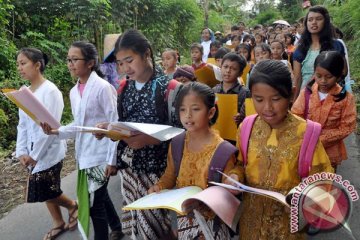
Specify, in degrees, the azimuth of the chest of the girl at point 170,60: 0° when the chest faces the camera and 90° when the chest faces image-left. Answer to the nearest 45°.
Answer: approximately 45°

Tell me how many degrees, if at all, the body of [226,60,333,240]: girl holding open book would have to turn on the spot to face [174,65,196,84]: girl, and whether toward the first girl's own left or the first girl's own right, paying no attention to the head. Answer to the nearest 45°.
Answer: approximately 135° to the first girl's own right

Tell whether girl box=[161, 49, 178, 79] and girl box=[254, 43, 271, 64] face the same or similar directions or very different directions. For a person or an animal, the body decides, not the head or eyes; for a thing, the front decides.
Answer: same or similar directions

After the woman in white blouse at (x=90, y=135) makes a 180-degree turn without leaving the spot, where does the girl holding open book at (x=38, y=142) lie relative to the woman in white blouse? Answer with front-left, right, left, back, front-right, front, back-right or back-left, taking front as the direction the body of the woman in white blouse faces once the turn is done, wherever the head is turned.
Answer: left

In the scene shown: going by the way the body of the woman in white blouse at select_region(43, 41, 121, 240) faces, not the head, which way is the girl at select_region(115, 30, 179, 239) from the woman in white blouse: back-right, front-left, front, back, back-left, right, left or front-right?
left

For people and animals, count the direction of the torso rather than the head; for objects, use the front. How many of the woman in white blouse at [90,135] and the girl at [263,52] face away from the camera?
0

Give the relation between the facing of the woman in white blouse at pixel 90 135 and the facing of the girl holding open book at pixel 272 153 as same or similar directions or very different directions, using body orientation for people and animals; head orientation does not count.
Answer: same or similar directions

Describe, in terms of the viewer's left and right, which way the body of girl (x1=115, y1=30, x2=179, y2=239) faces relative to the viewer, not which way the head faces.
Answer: facing the viewer and to the left of the viewer

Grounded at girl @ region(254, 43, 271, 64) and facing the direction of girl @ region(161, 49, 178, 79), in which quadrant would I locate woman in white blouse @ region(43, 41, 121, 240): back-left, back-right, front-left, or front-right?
front-left

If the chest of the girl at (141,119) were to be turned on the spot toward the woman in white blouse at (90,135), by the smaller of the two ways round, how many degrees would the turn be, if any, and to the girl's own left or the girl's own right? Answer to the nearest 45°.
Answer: approximately 90° to the girl's own right

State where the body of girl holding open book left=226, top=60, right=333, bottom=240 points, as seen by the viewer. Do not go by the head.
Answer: toward the camera
